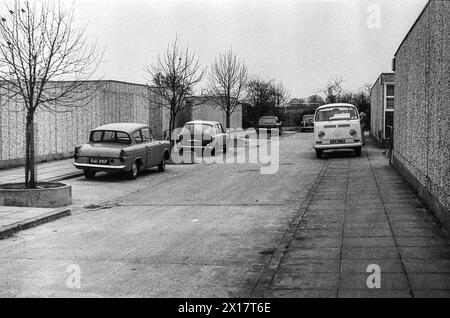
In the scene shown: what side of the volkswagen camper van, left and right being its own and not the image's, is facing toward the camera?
front

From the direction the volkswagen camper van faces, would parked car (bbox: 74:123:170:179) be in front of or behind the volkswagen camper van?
in front

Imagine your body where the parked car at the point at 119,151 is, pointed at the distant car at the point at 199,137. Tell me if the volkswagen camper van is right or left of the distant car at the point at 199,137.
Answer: right

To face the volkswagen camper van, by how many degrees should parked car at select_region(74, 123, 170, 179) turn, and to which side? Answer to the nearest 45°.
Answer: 0° — it already faces it

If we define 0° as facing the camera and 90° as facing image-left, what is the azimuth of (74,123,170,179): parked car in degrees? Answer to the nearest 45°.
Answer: approximately 225°

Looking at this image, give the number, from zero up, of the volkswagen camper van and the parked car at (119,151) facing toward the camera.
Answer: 1
